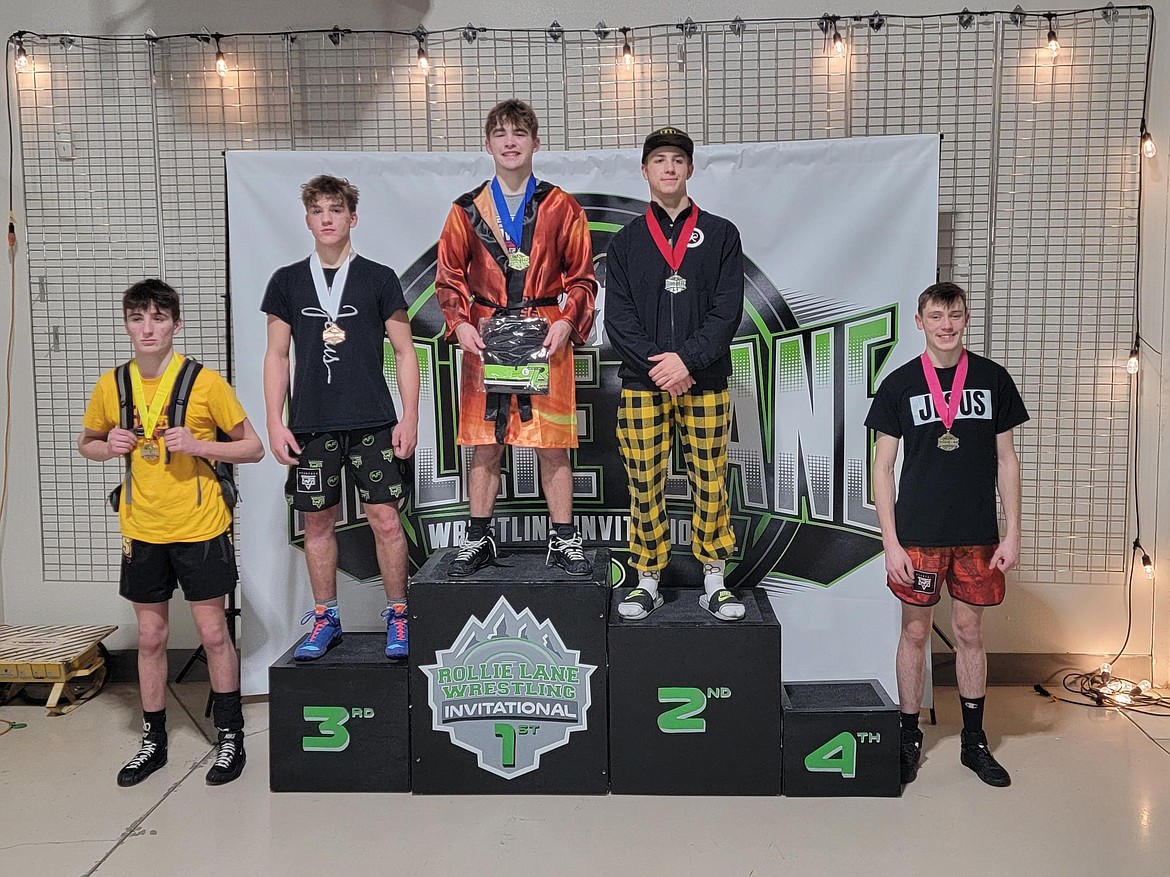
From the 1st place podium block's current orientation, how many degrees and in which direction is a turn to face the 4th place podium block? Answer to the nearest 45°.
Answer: approximately 90° to its left

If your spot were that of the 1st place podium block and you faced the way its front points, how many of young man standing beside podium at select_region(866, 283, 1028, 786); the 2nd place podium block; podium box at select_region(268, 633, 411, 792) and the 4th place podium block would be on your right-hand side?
1

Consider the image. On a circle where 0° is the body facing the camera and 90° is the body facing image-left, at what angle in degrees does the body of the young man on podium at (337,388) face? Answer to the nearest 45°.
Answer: approximately 0°

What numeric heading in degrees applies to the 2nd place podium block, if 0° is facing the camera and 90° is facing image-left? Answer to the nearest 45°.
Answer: approximately 0°

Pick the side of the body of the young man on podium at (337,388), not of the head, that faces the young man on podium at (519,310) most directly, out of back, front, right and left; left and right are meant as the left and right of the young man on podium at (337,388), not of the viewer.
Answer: left
